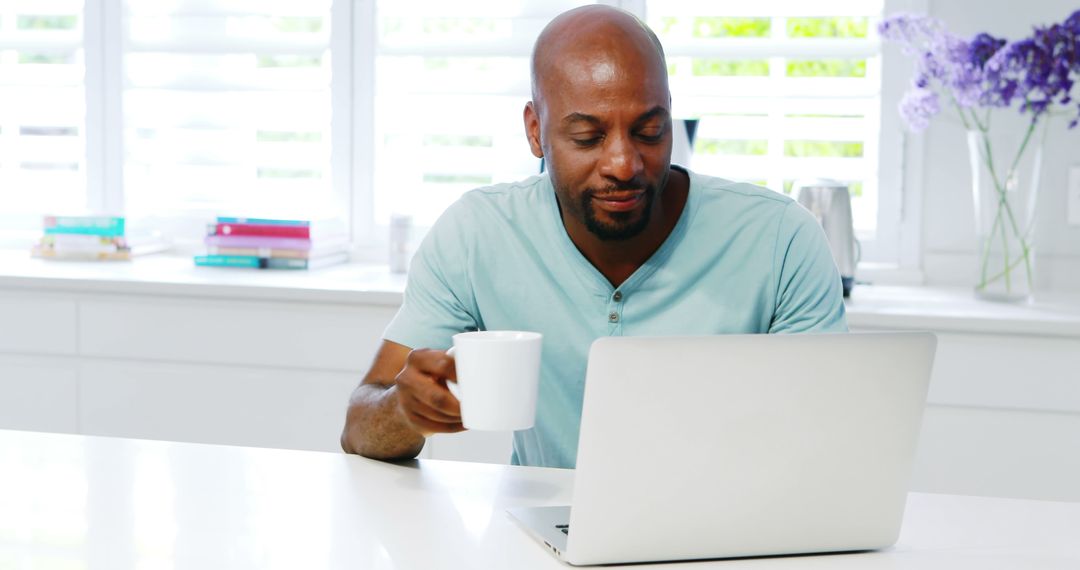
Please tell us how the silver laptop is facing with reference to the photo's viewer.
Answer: facing away from the viewer and to the left of the viewer

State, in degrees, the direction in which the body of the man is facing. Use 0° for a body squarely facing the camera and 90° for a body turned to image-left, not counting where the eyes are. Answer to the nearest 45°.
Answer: approximately 0°

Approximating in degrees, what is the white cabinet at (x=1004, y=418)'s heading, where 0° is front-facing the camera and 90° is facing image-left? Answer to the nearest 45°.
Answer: approximately 0°

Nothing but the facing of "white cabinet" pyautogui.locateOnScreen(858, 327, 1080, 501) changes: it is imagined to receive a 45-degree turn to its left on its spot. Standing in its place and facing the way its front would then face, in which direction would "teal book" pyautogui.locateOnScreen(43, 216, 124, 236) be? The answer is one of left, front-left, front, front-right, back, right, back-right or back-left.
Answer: back-right

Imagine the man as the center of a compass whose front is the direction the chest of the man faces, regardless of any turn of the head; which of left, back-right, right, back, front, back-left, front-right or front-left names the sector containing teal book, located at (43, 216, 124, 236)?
back-right

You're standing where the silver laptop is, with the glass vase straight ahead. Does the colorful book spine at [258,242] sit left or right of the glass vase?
left

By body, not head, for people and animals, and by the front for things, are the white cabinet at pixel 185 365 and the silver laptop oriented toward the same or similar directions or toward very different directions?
very different directions

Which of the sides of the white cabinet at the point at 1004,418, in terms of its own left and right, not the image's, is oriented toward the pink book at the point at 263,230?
right

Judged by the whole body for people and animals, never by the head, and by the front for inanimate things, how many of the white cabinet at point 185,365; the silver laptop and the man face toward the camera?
2

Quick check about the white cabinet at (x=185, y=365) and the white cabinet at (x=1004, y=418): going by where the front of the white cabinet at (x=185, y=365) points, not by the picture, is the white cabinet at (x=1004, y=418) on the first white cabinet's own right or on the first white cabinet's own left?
on the first white cabinet's own left
